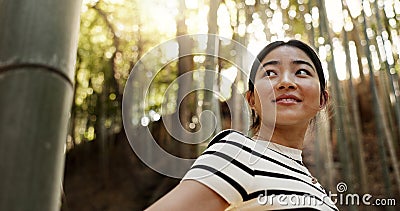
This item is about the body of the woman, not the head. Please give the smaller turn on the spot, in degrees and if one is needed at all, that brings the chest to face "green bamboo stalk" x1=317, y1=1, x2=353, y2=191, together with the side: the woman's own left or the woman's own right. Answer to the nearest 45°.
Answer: approximately 135° to the woman's own left

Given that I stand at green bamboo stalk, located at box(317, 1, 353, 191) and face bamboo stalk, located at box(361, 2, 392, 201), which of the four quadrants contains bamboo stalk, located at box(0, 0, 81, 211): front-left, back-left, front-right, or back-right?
back-right

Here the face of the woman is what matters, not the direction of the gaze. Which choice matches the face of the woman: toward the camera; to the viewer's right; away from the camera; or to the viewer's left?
toward the camera

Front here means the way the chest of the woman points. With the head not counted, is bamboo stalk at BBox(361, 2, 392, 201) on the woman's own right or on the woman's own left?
on the woman's own left

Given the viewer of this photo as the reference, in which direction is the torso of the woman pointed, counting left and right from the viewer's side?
facing the viewer and to the right of the viewer
